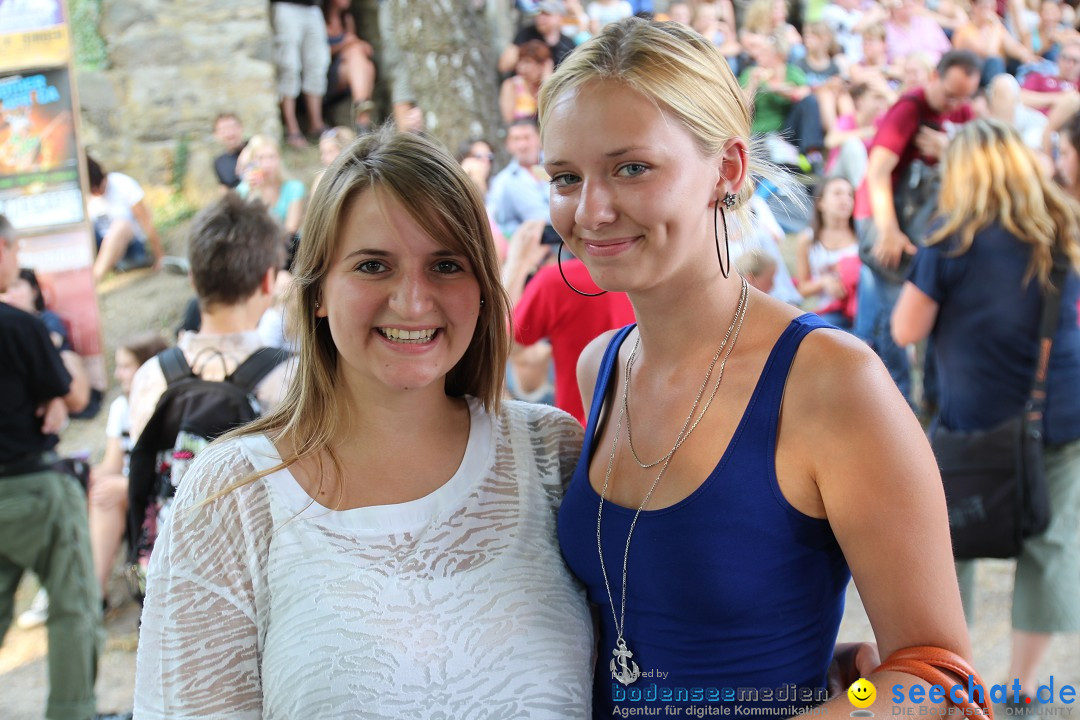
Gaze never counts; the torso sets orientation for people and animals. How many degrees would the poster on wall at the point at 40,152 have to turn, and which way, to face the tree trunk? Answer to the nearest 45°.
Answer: approximately 135° to its left

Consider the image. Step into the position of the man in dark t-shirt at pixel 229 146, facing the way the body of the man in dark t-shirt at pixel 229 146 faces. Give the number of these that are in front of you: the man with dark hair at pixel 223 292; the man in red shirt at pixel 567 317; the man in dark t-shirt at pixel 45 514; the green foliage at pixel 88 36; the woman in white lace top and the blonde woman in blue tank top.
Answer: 5

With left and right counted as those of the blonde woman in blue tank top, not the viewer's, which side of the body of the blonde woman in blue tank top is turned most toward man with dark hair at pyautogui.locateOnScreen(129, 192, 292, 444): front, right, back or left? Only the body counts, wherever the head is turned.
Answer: right

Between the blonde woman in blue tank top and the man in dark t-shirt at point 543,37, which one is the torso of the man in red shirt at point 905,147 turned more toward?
the blonde woman in blue tank top

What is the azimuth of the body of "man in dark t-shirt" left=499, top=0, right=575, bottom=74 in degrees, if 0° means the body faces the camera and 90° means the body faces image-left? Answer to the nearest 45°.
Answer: approximately 0°

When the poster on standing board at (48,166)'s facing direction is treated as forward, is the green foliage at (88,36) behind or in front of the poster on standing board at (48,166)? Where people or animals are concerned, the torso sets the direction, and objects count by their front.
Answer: behind

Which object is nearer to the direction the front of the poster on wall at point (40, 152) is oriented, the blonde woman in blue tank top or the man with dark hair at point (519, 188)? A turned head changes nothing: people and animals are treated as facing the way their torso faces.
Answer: the blonde woman in blue tank top

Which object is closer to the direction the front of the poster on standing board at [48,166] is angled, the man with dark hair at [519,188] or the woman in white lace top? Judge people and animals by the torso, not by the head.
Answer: the woman in white lace top

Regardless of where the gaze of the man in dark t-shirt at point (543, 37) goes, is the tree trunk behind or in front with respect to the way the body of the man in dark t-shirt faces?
in front

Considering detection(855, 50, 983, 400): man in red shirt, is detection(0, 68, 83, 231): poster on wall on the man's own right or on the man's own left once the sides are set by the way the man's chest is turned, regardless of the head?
on the man's own right

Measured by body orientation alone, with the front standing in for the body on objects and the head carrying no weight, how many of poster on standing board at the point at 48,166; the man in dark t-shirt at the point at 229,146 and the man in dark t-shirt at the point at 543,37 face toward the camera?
3

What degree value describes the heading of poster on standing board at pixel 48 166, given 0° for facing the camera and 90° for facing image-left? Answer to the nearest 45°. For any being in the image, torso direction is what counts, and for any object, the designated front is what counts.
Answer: approximately 0°
